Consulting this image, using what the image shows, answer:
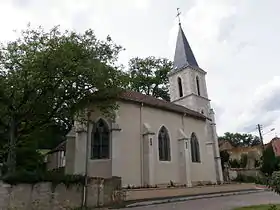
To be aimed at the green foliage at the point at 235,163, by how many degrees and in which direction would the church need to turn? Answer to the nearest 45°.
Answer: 0° — it already faces it

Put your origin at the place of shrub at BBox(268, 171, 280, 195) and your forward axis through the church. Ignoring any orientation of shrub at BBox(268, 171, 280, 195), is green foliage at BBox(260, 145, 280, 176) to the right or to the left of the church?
right

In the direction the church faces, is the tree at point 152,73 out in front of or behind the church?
in front

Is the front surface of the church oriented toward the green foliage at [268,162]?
yes

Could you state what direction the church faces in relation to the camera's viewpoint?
facing away from the viewer and to the right of the viewer

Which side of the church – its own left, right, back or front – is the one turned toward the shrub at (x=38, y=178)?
back

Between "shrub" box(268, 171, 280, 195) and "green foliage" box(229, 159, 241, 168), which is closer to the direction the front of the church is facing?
the green foliage

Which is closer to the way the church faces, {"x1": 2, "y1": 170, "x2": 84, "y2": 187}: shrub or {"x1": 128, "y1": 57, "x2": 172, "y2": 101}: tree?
the tree

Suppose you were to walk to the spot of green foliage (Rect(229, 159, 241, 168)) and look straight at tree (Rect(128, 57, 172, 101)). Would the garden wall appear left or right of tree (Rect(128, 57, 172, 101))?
left

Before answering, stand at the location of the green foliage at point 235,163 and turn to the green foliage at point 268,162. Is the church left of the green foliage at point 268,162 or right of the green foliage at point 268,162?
right
